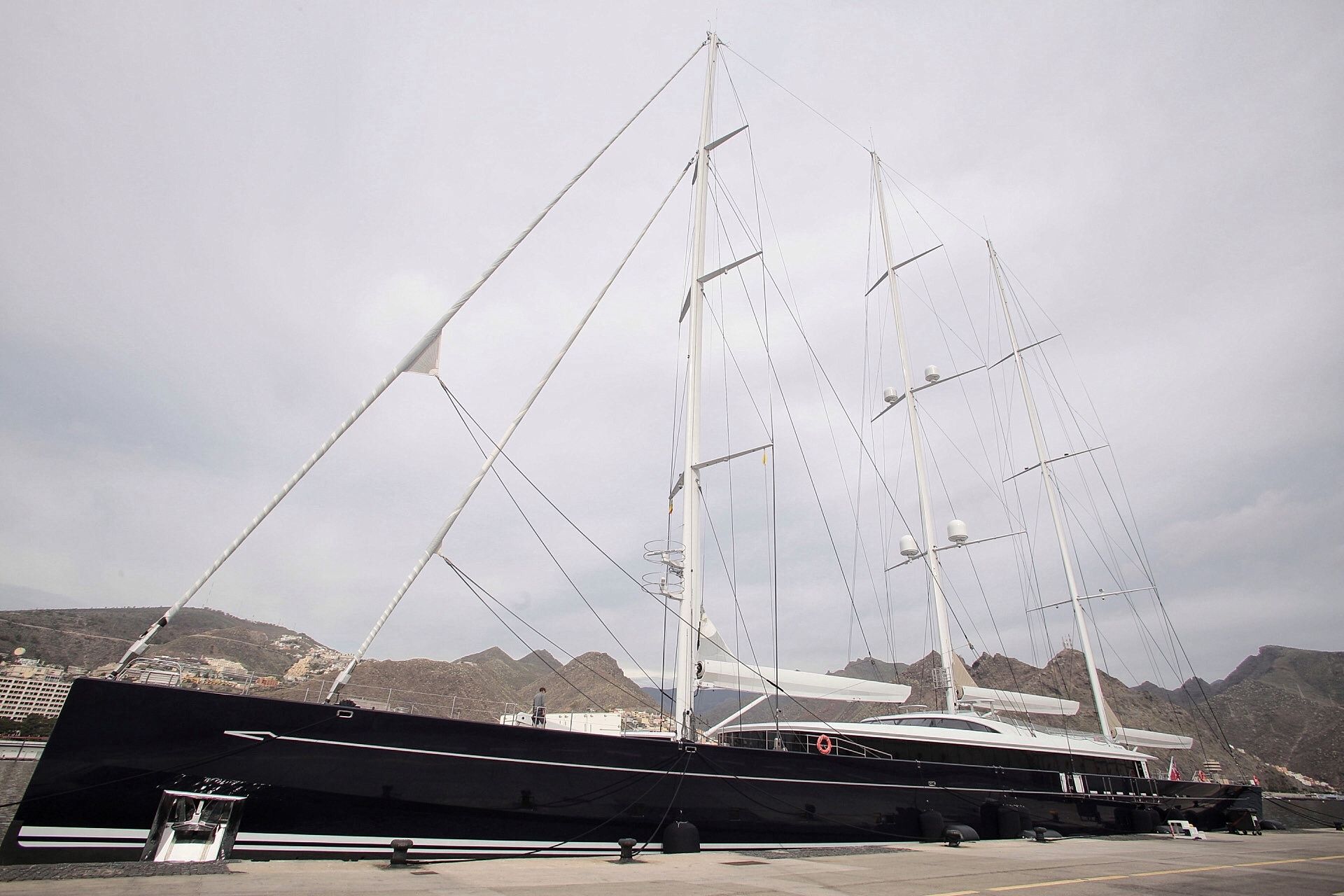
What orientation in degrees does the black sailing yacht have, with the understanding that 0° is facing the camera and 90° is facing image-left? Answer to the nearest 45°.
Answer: approximately 45°
